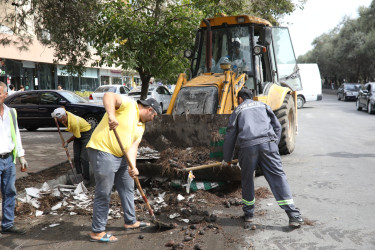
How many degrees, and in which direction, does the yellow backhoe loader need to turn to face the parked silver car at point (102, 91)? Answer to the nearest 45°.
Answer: approximately 90° to its right

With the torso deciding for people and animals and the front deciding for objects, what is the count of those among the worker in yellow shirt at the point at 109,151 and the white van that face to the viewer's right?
1

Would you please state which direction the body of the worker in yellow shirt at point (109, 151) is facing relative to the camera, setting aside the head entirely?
to the viewer's right

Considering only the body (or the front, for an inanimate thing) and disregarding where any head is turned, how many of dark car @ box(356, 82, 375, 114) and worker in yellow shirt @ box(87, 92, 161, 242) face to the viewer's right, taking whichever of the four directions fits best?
1

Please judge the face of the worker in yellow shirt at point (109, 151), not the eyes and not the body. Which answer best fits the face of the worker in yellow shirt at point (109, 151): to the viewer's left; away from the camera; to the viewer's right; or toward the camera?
to the viewer's right

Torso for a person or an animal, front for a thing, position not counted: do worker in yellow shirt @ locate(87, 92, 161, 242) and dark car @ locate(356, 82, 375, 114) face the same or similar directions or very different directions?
very different directions

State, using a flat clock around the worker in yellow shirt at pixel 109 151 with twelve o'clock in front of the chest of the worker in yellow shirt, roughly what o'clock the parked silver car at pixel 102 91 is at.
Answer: The parked silver car is roughly at 9 o'clock from the worker in yellow shirt.
